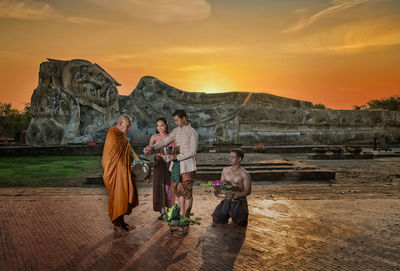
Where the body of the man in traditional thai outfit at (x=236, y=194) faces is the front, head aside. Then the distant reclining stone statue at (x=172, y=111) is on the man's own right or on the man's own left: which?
on the man's own right

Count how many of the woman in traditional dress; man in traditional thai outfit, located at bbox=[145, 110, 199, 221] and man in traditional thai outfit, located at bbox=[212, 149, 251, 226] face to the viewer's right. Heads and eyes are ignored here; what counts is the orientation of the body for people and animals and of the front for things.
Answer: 0

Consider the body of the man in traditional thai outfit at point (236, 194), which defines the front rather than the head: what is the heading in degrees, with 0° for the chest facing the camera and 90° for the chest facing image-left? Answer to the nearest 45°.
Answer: approximately 45°

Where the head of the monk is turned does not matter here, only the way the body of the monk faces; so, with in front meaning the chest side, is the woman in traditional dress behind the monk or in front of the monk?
in front

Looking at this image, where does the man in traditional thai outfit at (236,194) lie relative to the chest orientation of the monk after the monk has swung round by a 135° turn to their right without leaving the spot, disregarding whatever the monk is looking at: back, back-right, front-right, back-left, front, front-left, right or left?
back-left

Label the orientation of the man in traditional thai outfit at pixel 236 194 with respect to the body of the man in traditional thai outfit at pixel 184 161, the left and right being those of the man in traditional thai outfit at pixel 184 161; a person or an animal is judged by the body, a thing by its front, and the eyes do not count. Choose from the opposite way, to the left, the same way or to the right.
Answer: the same way

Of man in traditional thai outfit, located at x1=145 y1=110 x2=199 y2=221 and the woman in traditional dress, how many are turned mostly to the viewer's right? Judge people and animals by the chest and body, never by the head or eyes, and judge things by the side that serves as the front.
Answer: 0

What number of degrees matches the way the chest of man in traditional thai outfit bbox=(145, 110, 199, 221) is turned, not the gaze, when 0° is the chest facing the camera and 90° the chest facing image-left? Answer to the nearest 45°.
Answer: approximately 45°

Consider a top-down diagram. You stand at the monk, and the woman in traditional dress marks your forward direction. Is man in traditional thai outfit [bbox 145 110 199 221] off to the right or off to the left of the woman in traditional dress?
right

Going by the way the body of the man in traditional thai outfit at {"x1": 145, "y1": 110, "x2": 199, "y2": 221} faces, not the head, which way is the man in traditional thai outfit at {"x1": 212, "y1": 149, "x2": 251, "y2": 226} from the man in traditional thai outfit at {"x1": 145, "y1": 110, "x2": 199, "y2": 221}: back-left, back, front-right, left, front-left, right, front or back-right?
back-left

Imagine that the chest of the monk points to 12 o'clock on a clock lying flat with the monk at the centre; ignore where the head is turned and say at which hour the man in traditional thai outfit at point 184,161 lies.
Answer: The man in traditional thai outfit is roughly at 12 o'clock from the monk.

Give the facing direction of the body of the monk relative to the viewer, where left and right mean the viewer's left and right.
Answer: facing to the right of the viewer

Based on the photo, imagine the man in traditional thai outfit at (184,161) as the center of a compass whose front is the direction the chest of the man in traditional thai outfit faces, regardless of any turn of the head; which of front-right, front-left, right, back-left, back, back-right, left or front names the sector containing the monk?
front-right

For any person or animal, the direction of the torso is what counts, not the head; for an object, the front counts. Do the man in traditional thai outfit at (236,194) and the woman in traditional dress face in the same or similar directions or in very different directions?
same or similar directions

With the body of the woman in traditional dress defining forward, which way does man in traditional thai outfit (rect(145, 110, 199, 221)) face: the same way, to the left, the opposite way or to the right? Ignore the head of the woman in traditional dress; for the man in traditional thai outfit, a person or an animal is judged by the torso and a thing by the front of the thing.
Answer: the same way
